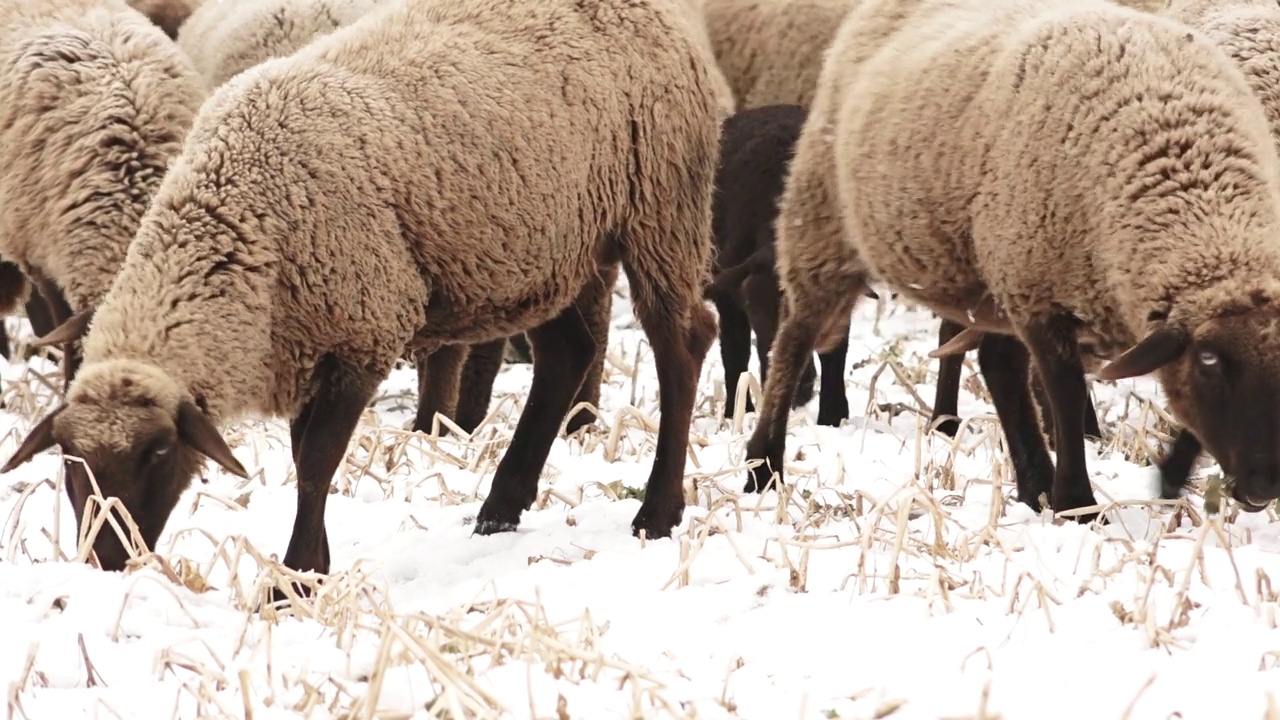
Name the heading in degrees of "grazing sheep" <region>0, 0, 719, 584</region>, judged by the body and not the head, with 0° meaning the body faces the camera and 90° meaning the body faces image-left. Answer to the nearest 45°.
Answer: approximately 45°

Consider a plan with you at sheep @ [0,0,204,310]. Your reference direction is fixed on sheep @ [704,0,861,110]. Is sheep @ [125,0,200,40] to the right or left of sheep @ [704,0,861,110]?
left

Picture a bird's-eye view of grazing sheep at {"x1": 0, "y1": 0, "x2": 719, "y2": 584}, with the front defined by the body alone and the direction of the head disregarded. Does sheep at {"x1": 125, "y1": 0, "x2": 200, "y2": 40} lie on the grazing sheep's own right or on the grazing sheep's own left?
on the grazing sheep's own right

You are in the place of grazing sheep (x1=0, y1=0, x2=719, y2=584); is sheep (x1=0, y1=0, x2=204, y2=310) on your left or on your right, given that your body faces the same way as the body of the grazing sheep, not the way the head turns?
on your right

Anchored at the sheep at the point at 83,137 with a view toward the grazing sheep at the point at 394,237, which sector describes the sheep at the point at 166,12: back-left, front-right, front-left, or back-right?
back-left
